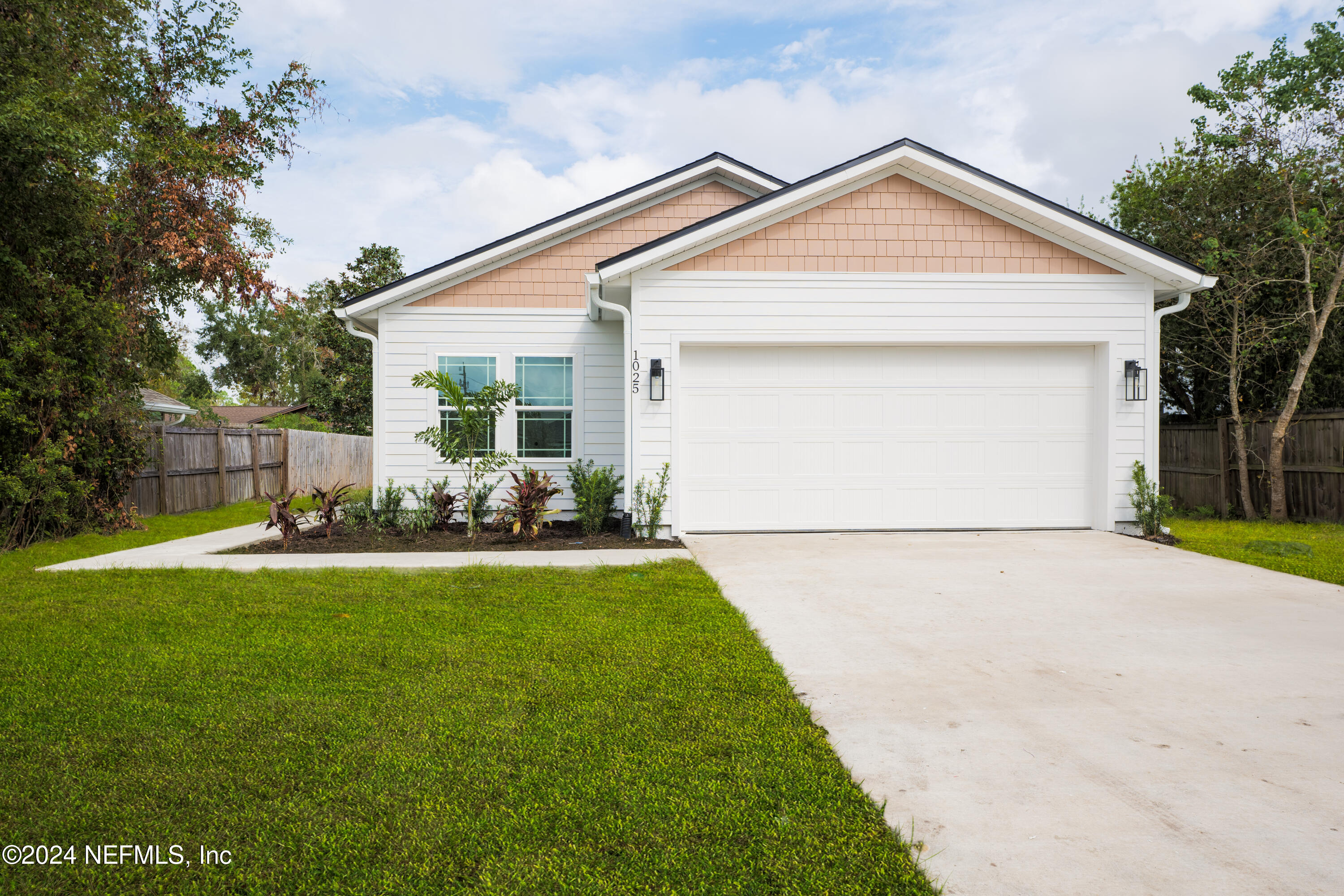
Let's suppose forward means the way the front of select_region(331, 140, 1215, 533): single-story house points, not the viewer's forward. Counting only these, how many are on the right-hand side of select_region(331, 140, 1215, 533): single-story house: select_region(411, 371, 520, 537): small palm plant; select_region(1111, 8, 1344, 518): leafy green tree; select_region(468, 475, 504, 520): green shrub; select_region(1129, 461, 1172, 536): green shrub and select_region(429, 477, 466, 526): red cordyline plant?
3

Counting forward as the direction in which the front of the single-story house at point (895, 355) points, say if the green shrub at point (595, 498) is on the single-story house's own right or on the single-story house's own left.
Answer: on the single-story house's own right

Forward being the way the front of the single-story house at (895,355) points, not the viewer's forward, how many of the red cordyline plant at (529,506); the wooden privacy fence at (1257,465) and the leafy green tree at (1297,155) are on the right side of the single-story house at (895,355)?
1

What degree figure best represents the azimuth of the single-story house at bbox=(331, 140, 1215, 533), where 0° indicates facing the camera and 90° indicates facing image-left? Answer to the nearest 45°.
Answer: approximately 0°

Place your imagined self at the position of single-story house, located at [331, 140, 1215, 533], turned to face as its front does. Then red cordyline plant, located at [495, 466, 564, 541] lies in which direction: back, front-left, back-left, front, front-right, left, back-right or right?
right

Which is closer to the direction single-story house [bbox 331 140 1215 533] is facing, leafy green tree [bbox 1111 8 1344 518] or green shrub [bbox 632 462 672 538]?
the green shrub

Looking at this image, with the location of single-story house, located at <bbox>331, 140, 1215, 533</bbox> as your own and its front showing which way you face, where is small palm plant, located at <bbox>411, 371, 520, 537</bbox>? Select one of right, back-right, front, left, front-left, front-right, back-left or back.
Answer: right

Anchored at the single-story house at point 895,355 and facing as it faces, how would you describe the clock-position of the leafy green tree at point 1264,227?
The leafy green tree is roughly at 8 o'clock from the single-story house.

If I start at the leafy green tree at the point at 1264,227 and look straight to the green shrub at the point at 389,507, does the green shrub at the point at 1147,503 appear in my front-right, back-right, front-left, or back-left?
front-left

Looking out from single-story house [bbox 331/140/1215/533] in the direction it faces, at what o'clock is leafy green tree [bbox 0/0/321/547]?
The leafy green tree is roughly at 3 o'clock from the single-story house.

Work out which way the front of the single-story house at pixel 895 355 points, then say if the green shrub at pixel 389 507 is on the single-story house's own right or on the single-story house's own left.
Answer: on the single-story house's own right

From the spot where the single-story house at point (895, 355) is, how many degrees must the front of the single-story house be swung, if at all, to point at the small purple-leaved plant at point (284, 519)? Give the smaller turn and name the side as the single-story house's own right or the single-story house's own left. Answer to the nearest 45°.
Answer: approximately 90° to the single-story house's own right

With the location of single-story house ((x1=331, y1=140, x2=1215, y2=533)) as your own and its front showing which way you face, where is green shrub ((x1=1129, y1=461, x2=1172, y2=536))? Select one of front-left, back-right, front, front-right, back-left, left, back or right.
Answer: left

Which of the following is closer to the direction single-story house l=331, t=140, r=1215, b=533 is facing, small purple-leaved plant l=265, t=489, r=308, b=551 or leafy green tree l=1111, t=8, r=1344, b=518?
the small purple-leaved plant

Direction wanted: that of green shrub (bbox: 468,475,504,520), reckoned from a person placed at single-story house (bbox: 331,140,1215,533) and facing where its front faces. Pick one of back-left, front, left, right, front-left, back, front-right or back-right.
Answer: right
